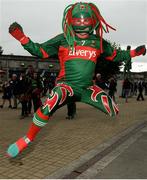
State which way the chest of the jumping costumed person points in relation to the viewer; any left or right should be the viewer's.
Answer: facing the viewer
